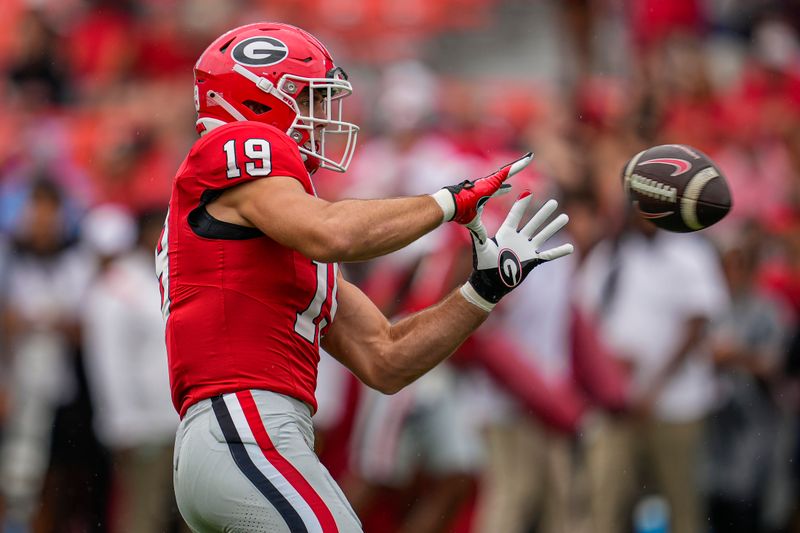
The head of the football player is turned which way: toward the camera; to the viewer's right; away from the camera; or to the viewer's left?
to the viewer's right

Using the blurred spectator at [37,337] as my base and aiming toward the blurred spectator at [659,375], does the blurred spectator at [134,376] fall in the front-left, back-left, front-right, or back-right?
front-right

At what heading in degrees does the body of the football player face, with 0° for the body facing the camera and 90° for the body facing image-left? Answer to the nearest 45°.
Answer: approximately 270°

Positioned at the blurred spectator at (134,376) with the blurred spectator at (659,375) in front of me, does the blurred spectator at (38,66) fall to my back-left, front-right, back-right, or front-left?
back-left

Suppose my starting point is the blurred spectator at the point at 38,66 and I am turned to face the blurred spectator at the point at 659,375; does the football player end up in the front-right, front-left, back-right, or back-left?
front-right

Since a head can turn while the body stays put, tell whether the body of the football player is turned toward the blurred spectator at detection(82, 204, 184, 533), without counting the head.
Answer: no

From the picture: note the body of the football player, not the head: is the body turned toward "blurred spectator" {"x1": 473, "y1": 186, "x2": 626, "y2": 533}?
no
